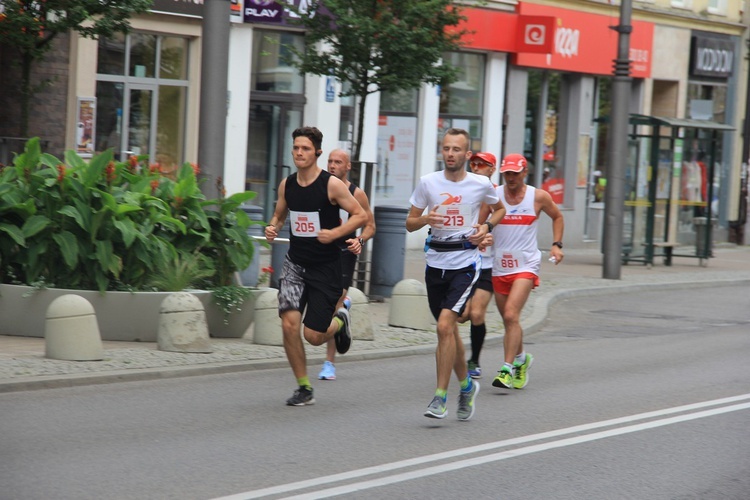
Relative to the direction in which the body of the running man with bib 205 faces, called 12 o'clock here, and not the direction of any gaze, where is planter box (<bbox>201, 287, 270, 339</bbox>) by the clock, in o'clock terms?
The planter box is roughly at 4 o'clock from the running man with bib 205.

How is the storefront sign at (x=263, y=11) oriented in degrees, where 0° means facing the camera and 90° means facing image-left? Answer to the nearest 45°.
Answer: approximately 0°

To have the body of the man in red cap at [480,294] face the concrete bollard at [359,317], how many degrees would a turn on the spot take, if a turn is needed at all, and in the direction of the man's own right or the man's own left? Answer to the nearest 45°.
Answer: approximately 90° to the man's own right

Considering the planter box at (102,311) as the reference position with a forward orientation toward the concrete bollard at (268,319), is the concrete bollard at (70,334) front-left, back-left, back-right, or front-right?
back-right

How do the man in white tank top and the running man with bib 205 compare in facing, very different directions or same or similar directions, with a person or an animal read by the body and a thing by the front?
same or similar directions

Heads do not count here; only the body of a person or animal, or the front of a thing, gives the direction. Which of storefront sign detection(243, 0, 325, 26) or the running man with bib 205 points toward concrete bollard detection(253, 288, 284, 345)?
the storefront sign

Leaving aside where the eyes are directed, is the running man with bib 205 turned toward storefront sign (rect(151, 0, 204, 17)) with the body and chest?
no

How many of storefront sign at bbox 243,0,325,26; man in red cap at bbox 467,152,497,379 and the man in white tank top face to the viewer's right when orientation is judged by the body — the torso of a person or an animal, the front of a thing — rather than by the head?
0

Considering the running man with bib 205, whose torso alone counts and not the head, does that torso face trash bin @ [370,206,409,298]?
no

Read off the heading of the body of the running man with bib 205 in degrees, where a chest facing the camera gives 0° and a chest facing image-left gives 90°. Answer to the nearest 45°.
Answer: approximately 45°

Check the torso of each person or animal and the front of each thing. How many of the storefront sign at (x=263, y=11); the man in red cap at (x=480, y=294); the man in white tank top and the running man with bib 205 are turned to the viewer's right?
0

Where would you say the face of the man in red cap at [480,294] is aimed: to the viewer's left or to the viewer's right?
to the viewer's left

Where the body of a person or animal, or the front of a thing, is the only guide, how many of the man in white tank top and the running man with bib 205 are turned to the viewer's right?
0

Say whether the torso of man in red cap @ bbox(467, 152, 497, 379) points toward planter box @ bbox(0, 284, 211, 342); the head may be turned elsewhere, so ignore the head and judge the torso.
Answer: no

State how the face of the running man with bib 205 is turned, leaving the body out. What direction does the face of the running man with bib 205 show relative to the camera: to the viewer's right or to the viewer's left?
to the viewer's left
